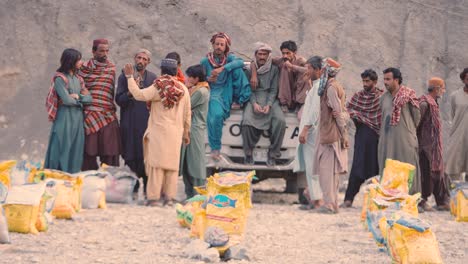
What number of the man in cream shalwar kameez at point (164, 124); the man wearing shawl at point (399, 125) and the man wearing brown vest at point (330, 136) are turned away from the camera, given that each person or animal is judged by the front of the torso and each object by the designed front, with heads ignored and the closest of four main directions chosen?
1

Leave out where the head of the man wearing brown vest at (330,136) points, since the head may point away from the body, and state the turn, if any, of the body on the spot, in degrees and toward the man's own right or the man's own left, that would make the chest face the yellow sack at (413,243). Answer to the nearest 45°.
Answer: approximately 90° to the man's own left

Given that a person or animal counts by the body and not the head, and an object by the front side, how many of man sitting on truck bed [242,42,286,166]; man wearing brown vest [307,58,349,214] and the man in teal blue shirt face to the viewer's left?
1

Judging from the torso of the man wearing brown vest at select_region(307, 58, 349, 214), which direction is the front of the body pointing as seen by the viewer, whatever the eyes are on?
to the viewer's left

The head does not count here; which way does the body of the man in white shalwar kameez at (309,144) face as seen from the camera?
to the viewer's left

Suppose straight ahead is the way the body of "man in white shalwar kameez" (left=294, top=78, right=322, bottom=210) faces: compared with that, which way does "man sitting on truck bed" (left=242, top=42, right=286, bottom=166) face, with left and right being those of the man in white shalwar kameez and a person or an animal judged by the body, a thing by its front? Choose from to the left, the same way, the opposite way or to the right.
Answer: to the left

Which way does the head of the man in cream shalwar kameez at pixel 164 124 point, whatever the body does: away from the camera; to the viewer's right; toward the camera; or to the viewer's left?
away from the camera

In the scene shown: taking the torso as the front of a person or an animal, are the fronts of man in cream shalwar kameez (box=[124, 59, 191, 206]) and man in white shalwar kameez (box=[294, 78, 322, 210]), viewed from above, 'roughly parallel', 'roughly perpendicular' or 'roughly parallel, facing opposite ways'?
roughly perpendicular

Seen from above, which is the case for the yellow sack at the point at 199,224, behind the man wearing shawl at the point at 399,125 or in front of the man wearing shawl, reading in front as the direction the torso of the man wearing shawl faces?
in front

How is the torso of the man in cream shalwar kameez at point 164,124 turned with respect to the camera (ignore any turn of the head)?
away from the camera

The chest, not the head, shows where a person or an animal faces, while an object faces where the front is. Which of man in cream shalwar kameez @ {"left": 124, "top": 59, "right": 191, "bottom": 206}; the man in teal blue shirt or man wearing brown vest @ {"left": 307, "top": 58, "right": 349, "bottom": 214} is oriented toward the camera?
the man in teal blue shirt

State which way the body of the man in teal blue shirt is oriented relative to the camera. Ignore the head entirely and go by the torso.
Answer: toward the camera

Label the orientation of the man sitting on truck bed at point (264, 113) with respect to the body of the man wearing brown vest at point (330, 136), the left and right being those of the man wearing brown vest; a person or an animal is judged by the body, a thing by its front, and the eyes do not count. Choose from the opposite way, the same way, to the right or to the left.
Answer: to the left

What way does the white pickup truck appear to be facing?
away from the camera

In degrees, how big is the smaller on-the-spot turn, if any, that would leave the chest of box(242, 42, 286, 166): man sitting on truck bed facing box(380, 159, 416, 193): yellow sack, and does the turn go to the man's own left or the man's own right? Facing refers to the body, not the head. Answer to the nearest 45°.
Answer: approximately 45° to the man's own left

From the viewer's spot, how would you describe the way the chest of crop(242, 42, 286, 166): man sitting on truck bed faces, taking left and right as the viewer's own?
facing the viewer

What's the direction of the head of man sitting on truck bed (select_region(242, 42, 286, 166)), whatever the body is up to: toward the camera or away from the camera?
toward the camera

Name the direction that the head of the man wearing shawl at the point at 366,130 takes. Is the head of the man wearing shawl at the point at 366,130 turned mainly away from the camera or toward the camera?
toward the camera

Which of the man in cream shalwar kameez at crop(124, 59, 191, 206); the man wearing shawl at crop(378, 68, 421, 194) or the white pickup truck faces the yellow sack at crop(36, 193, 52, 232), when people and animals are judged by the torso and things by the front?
the man wearing shawl

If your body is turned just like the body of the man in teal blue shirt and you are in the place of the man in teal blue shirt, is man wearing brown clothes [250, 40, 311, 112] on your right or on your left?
on your left
